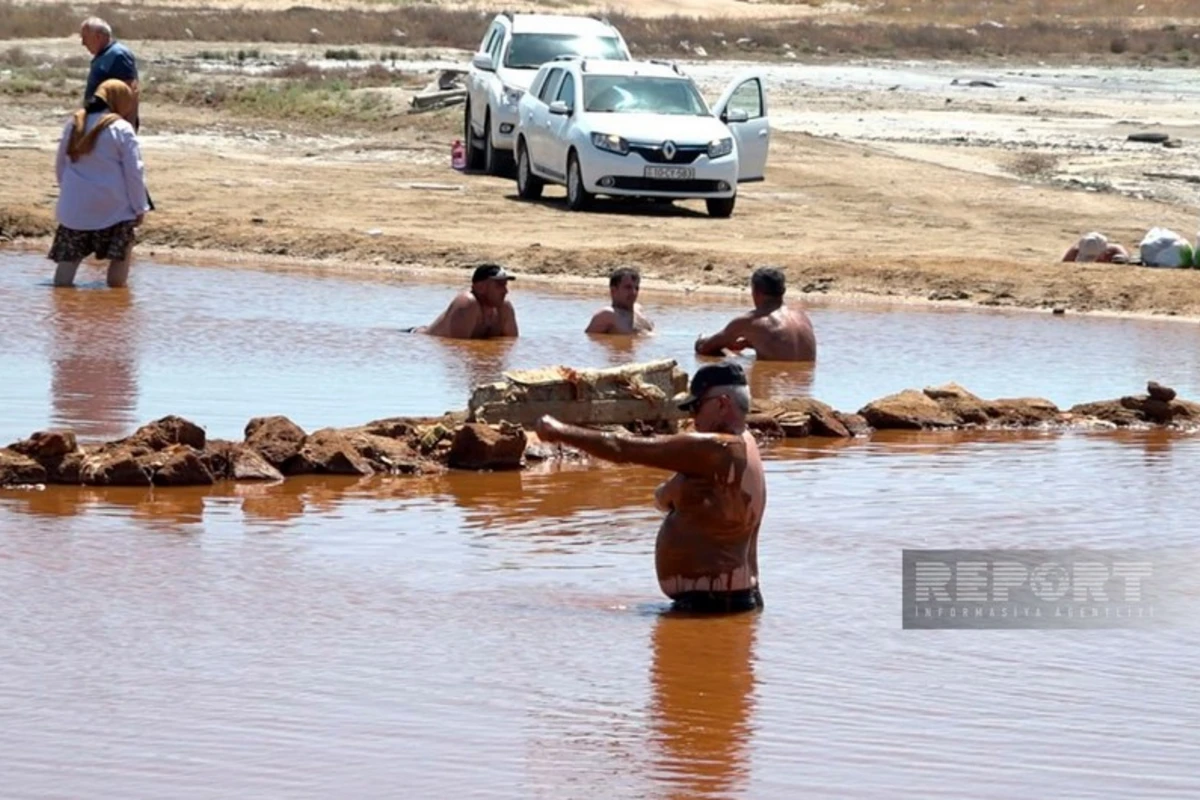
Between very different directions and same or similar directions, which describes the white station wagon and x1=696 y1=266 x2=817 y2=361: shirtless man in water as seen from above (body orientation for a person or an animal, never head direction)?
very different directions

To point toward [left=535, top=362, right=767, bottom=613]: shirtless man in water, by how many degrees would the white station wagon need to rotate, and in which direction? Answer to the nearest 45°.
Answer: approximately 45° to its right

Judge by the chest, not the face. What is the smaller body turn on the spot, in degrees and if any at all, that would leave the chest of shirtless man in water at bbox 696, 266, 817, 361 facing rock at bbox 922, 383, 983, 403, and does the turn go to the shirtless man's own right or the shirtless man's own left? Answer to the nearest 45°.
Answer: approximately 180°

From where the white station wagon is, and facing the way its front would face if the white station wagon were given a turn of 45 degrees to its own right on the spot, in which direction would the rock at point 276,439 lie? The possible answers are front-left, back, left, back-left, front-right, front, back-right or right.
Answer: front

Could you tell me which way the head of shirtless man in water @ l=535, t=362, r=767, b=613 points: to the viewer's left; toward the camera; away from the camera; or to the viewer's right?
to the viewer's left

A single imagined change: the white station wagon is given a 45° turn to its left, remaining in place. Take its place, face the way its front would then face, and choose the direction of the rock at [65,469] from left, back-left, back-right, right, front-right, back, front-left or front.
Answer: right

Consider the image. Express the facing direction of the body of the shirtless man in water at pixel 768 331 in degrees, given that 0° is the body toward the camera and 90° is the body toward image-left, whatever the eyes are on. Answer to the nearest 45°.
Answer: approximately 135°
